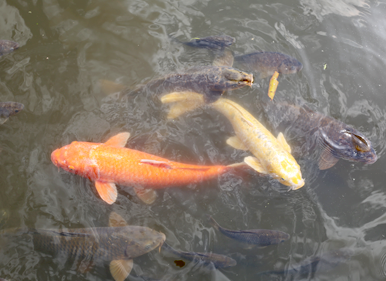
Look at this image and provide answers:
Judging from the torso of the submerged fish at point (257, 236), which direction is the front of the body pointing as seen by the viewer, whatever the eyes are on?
to the viewer's right

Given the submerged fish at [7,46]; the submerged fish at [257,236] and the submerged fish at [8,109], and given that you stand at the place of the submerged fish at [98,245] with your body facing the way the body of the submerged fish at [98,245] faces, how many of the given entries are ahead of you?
1

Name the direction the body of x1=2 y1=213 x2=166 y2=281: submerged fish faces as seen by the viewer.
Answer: to the viewer's right

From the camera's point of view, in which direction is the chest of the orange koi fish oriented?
to the viewer's left

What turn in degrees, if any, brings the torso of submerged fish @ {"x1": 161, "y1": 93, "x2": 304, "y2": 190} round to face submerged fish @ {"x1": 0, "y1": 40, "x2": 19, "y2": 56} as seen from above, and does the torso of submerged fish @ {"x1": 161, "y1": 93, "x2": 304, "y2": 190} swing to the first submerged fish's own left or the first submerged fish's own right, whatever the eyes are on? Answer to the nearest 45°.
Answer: approximately 135° to the first submerged fish's own right

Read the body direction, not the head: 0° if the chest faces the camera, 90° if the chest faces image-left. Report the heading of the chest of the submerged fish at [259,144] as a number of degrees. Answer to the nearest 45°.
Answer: approximately 315°
